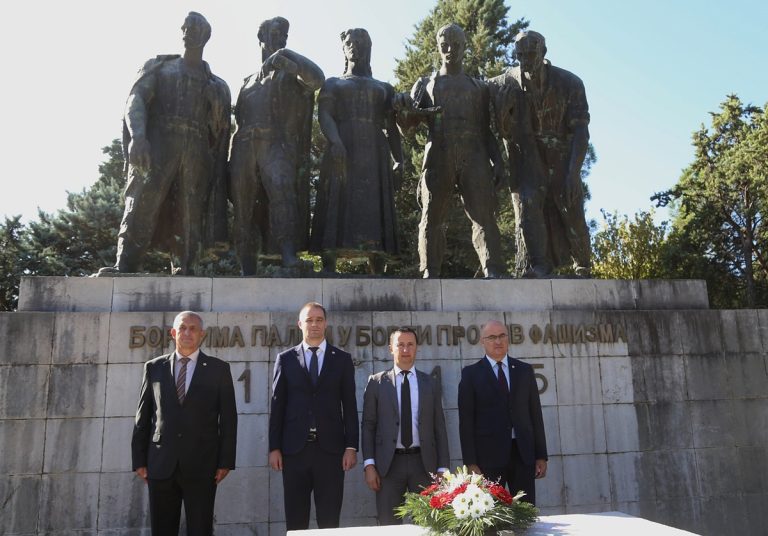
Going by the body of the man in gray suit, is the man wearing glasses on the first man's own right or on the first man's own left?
on the first man's own left

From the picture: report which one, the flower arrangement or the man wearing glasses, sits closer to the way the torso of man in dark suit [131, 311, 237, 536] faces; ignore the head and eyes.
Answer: the flower arrangement

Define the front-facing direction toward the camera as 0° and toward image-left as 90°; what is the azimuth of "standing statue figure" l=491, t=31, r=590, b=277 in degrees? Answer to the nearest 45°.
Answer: approximately 0°

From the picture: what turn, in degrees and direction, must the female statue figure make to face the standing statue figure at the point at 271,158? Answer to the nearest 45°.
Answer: approximately 90° to its right
